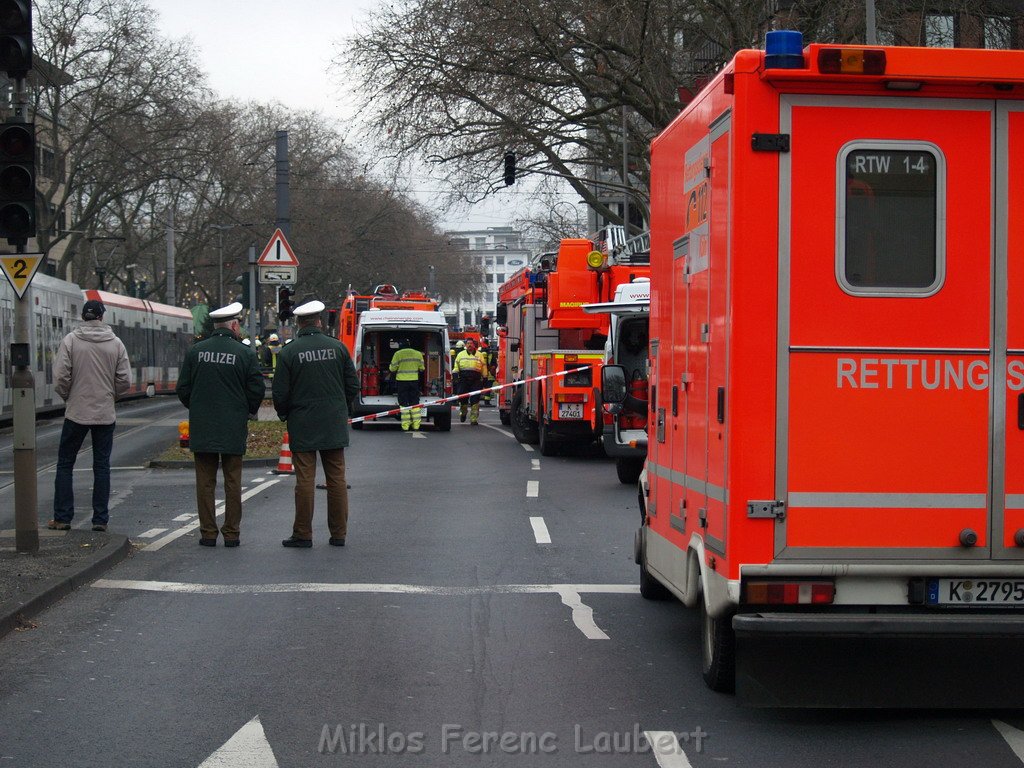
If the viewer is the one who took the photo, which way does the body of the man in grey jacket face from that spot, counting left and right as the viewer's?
facing away from the viewer

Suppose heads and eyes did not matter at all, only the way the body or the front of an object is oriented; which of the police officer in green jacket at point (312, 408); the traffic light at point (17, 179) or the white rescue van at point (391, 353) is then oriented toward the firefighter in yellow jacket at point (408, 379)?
the police officer in green jacket

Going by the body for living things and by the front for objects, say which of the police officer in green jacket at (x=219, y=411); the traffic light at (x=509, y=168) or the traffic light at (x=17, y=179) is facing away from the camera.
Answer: the police officer in green jacket

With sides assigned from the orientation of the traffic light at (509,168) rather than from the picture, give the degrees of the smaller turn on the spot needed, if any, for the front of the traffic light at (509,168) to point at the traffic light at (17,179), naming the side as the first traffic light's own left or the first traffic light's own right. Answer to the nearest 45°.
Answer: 0° — it already faces it

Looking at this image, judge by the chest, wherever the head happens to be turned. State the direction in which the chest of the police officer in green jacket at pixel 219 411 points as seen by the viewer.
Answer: away from the camera

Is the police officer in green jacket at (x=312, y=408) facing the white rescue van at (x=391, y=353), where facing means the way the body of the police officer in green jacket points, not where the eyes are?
yes

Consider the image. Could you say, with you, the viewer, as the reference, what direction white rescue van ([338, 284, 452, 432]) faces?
facing away from the viewer

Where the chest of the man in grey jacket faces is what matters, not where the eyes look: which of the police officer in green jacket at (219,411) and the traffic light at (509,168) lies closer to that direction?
the traffic light

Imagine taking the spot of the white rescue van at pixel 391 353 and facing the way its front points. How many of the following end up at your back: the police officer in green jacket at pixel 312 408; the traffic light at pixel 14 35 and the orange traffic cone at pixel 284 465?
3

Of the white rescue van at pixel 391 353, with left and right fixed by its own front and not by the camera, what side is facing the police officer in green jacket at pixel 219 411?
back
